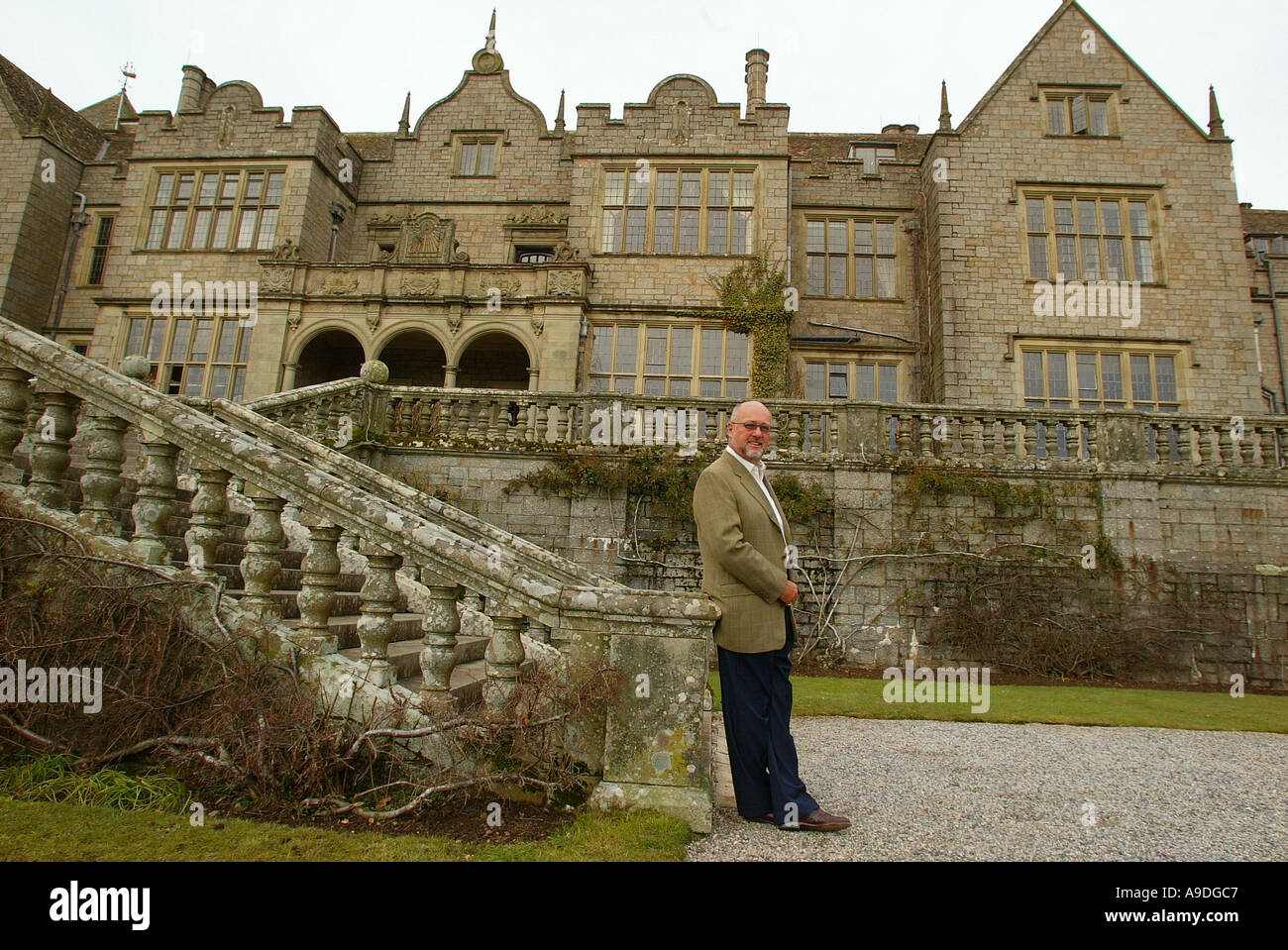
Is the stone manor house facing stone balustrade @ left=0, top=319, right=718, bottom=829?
yes

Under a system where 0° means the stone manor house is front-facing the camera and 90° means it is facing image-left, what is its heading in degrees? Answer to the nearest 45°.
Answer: approximately 0°

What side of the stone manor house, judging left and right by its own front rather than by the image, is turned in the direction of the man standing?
front
